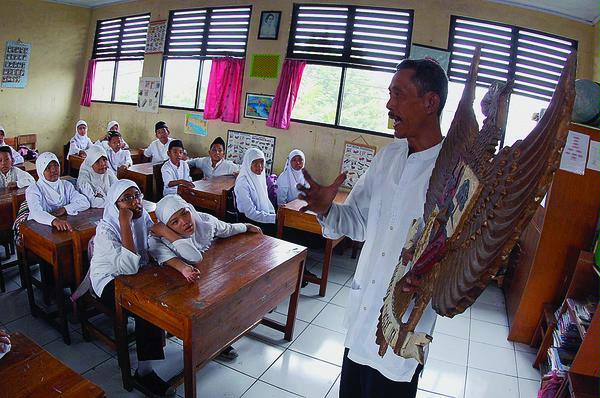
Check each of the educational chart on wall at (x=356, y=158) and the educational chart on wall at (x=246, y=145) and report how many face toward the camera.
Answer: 2

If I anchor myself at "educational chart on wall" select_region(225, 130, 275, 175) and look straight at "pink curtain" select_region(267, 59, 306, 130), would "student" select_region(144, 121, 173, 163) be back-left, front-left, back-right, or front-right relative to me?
back-right

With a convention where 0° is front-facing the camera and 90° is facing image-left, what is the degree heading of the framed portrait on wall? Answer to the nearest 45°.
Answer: approximately 0°

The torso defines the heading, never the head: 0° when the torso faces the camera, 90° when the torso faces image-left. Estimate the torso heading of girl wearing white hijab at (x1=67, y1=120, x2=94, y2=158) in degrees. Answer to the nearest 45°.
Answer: approximately 315°

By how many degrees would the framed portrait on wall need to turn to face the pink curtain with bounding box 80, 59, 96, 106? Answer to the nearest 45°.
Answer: approximately 135° to its right

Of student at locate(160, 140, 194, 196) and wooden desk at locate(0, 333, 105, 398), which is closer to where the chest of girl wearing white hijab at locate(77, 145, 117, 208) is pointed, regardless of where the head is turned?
the wooden desk
